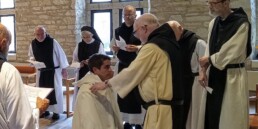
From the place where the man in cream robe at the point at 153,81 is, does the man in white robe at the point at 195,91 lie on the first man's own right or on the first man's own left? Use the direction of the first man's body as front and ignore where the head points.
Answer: on the first man's own right

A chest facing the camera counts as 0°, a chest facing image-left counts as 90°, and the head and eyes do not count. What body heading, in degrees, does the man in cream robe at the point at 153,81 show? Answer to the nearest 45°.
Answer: approximately 90°

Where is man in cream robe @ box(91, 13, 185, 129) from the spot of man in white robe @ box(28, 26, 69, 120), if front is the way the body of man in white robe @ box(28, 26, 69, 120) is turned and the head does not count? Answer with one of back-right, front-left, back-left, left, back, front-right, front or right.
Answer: front-left

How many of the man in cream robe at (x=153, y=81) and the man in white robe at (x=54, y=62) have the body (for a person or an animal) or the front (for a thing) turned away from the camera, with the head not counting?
0

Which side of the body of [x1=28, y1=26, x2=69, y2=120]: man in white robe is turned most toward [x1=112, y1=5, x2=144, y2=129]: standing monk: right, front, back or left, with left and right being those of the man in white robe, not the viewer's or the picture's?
left

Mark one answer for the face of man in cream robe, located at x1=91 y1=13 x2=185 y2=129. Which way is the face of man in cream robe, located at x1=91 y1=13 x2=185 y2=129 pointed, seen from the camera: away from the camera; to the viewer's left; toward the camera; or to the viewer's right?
to the viewer's left

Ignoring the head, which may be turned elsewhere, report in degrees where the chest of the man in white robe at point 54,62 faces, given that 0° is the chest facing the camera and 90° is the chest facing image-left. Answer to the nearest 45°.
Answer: approximately 45°

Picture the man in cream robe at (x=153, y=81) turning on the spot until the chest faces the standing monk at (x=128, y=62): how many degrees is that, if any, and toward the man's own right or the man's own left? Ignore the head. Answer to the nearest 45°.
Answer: approximately 90° to the man's own right

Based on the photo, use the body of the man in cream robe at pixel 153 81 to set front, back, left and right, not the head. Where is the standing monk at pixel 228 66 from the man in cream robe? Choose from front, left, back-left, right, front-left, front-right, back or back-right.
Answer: back-right
